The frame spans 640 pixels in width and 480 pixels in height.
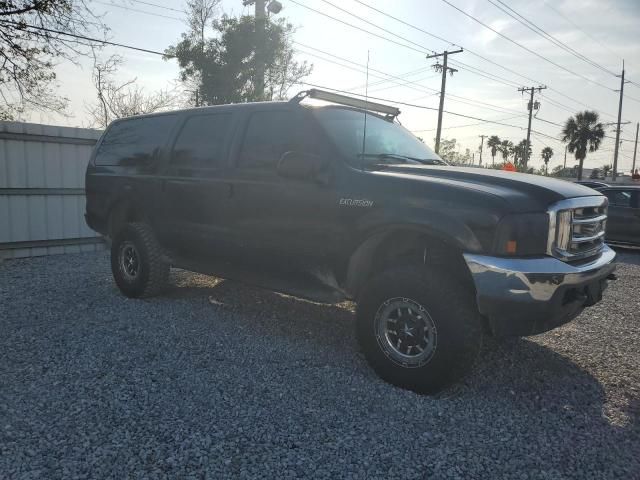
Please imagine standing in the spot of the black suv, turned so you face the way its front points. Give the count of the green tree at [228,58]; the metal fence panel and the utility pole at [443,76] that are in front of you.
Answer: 0

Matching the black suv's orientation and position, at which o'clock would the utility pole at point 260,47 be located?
The utility pole is roughly at 7 o'clock from the black suv.

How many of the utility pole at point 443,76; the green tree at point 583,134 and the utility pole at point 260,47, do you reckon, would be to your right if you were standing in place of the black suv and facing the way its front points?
0

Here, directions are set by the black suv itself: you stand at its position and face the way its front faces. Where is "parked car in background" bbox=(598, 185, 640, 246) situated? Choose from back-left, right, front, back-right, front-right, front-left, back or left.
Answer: left

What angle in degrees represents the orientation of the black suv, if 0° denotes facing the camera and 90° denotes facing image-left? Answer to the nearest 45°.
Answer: approximately 315°

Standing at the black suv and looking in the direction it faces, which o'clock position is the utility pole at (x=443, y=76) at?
The utility pole is roughly at 8 o'clock from the black suv.

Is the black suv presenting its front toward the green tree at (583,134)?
no

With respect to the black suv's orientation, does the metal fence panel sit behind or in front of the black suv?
behind

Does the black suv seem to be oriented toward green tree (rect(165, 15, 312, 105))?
no

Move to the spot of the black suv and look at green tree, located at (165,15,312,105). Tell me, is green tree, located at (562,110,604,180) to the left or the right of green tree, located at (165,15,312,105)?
right

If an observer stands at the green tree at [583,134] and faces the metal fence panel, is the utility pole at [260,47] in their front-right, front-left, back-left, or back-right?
front-right

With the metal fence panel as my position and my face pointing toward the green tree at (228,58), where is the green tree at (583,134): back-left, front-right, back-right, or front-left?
front-right

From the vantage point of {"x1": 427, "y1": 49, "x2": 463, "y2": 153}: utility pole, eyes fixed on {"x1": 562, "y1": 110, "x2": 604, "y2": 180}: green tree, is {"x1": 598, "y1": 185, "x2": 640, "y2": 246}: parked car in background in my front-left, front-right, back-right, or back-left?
back-right

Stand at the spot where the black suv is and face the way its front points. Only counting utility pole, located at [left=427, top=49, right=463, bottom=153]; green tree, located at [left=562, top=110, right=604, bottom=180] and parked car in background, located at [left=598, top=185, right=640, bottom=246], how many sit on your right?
0
